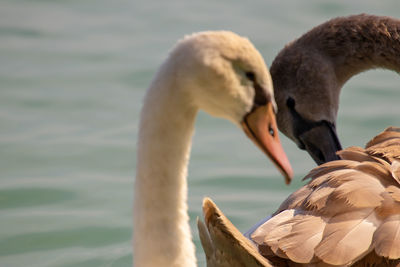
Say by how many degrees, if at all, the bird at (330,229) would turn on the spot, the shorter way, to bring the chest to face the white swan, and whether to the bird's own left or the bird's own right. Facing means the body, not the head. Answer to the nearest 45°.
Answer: approximately 135° to the bird's own right

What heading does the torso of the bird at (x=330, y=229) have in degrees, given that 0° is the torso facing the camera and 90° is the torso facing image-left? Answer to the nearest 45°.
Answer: approximately 270°
